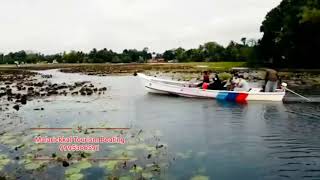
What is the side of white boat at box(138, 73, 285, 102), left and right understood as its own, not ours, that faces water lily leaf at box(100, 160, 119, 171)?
left

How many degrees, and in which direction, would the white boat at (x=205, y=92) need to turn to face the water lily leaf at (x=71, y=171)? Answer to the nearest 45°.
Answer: approximately 90° to its left

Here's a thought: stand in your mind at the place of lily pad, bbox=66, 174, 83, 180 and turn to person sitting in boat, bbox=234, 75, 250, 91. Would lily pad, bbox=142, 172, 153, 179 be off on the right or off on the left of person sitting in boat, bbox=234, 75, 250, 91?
right

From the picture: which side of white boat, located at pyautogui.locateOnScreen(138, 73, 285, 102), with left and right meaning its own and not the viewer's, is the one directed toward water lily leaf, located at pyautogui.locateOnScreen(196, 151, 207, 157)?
left

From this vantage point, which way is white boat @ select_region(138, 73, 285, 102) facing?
to the viewer's left

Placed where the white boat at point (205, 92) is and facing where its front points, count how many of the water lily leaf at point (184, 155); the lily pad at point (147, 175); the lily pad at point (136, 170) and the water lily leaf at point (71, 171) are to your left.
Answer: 4

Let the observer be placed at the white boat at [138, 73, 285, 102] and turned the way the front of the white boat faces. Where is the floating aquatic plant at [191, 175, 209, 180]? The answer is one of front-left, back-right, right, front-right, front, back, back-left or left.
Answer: left

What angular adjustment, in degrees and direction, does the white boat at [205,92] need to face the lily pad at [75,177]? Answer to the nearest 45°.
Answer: approximately 90° to its left

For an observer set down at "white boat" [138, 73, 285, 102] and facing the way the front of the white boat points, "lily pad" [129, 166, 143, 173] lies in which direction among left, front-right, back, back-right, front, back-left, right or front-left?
left

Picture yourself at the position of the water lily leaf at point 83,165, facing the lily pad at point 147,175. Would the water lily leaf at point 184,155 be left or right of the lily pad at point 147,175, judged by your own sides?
left

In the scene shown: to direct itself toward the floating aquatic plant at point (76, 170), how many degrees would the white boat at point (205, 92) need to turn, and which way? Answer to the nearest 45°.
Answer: approximately 90° to its left

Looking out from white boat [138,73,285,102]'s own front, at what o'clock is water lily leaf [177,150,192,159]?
The water lily leaf is roughly at 9 o'clock from the white boat.
